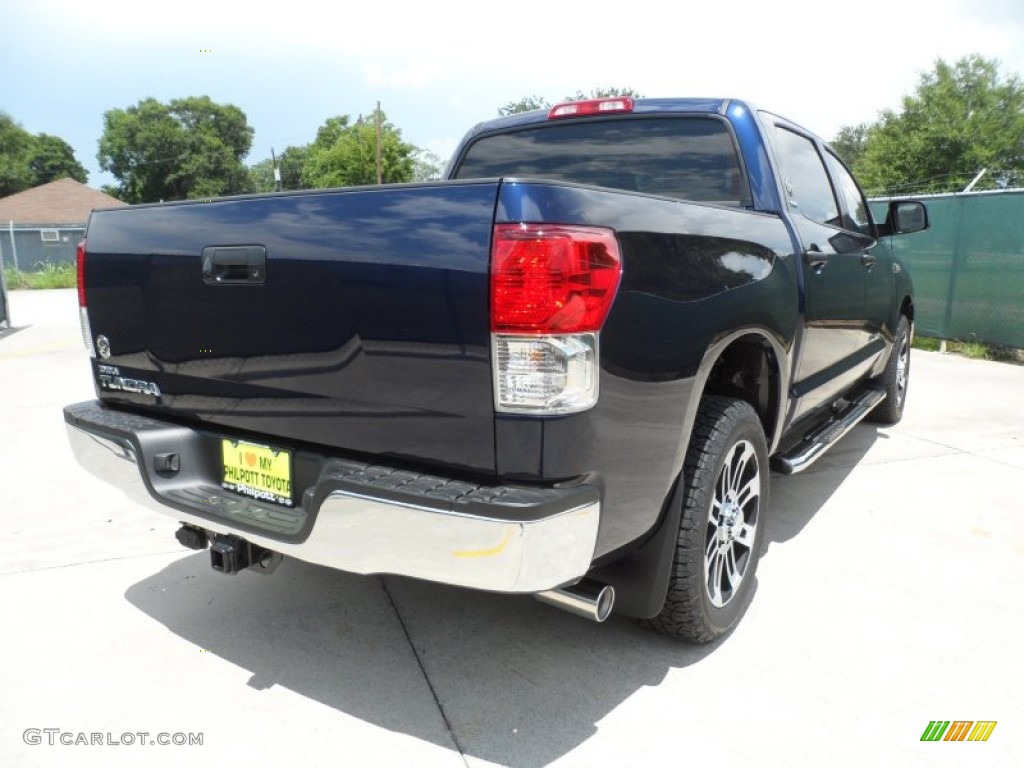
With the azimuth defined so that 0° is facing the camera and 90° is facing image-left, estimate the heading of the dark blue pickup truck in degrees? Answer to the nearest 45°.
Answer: approximately 225°

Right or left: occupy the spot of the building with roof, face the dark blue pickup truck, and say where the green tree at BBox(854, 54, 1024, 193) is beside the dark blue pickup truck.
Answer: left

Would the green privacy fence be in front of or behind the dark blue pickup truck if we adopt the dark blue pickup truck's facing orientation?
in front

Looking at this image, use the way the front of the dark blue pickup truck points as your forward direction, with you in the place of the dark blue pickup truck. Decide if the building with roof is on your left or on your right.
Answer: on your left

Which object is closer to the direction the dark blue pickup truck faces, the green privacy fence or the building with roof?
the green privacy fence

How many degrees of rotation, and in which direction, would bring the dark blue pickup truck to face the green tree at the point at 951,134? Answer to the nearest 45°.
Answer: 0° — it already faces it
